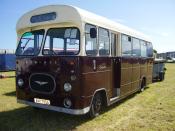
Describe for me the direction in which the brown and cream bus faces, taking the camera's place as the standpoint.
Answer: facing the viewer and to the left of the viewer
